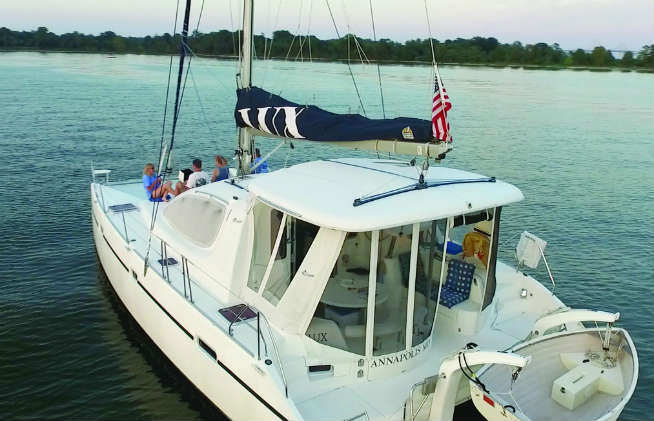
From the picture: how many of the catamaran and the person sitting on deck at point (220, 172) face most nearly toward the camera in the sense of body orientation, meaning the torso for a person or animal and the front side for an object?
0

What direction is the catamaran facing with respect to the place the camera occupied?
facing away from the viewer and to the left of the viewer

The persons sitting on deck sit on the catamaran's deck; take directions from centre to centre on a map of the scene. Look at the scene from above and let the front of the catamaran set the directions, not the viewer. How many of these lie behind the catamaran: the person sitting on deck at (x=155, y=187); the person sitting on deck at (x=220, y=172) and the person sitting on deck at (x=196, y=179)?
0

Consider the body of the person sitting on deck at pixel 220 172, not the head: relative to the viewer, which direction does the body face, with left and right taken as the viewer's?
facing away from the viewer and to the left of the viewer

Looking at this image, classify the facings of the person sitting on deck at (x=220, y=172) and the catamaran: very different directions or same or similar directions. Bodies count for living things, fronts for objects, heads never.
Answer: same or similar directions
